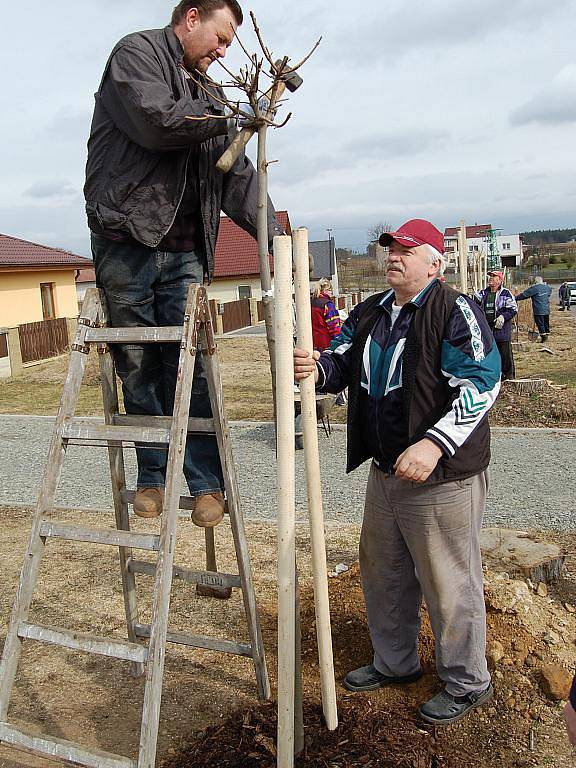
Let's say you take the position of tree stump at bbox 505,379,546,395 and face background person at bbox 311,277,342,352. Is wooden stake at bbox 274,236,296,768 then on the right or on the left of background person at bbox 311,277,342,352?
left

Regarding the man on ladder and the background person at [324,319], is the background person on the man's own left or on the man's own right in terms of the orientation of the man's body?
on the man's own left

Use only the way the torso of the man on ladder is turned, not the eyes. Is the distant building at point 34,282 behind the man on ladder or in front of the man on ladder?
behind

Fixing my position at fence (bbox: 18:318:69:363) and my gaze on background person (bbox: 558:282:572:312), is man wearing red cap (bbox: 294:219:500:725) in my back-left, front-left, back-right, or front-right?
back-right

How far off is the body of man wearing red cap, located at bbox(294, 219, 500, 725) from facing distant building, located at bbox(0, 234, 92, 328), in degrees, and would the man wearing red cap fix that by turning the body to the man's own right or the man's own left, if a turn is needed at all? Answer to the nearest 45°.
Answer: approximately 90° to the man's own right

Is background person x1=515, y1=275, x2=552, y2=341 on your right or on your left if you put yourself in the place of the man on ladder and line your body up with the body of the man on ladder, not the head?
on your left

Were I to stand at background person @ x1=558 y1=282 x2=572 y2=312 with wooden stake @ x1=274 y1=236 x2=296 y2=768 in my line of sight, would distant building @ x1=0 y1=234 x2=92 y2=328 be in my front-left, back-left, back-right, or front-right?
front-right

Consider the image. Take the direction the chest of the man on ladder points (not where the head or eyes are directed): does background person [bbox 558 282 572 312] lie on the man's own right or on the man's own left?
on the man's own left

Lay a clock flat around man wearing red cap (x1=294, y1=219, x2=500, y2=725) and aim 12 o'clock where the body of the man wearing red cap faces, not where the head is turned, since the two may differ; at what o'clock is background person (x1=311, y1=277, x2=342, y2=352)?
The background person is roughly at 4 o'clock from the man wearing red cap.

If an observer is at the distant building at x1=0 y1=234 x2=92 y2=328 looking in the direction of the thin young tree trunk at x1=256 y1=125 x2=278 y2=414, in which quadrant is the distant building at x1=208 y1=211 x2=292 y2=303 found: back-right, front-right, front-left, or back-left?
back-left

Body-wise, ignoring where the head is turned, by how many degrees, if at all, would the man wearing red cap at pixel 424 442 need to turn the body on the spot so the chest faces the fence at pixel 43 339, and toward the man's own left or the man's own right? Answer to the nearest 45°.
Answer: approximately 90° to the man's own right

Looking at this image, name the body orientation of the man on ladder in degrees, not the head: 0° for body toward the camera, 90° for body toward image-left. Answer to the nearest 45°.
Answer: approximately 315°

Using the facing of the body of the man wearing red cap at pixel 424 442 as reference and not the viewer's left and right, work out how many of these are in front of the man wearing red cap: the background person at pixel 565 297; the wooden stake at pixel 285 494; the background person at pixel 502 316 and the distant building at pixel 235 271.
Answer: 1

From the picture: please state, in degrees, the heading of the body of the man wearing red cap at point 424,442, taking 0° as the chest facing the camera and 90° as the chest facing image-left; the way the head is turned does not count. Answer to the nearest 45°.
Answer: approximately 45°

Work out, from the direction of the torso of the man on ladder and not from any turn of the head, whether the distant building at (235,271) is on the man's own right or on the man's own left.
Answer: on the man's own left

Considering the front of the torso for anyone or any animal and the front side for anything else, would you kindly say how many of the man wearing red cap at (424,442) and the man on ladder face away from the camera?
0
